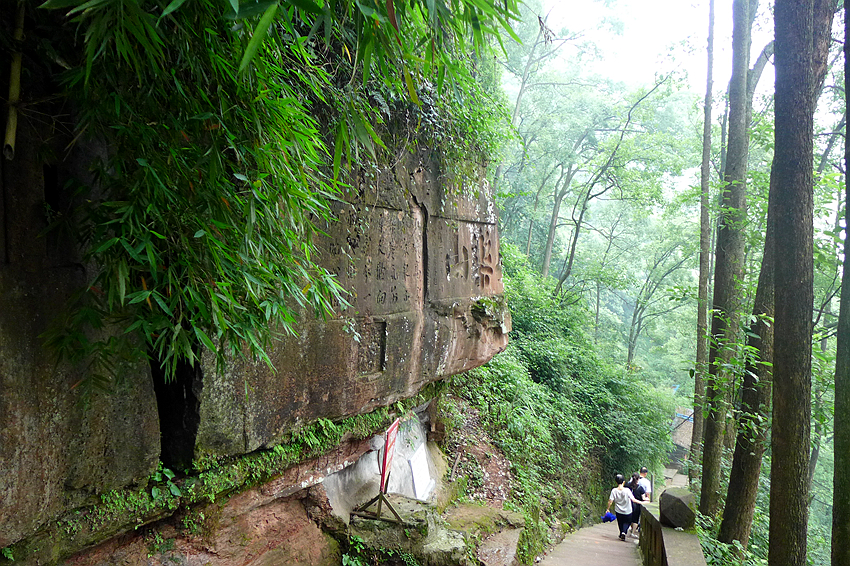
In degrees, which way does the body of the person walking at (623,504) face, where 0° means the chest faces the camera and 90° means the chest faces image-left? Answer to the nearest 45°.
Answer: approximately 180°

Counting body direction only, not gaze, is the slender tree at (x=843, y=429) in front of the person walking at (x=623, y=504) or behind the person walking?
behind

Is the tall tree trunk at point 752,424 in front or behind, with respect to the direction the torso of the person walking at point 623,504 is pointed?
behind

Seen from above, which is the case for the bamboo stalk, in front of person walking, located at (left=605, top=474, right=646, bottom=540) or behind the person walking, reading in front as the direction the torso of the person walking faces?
behind

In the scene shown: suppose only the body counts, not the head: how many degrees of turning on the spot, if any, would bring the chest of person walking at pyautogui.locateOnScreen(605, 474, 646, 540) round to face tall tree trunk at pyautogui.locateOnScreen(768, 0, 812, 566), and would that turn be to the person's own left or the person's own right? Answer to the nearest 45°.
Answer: approximately 180°

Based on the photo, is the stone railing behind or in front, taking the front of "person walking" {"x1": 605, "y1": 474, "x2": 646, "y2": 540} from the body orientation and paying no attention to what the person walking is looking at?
behind
